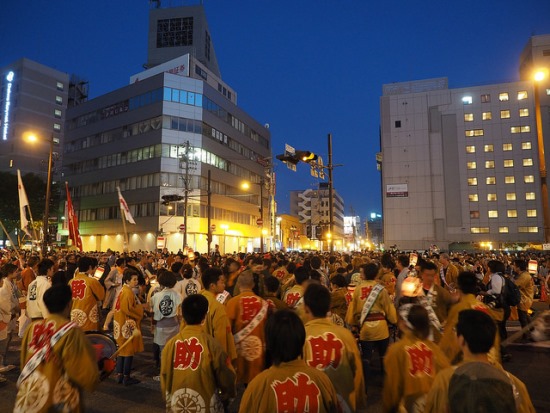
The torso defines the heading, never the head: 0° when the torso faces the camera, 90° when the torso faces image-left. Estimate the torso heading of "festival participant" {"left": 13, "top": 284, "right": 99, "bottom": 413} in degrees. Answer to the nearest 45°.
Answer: approximately 225°

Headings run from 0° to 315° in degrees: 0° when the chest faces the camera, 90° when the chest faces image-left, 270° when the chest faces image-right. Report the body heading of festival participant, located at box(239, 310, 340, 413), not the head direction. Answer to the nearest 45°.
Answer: approximately 180°

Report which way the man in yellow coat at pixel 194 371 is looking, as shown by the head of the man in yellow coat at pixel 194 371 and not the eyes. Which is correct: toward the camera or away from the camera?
away from the camera

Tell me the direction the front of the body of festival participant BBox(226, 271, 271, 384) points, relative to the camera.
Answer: away from the camera

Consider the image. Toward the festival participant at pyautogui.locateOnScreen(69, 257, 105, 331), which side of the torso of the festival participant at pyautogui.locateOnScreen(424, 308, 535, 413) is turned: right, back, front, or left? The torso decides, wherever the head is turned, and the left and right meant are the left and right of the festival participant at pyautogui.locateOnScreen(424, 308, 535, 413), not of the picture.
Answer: left

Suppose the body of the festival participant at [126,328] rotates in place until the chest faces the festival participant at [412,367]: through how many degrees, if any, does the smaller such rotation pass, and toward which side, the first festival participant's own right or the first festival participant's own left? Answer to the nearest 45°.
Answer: approximately 45° to the first festival participant's own right

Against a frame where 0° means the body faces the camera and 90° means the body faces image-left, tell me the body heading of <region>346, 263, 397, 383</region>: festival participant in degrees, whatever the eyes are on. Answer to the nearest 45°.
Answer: approximately 180°

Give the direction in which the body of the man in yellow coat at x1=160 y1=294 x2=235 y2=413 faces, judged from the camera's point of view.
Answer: away from the camera

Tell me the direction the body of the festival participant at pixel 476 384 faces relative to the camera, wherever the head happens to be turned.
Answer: away from the camera

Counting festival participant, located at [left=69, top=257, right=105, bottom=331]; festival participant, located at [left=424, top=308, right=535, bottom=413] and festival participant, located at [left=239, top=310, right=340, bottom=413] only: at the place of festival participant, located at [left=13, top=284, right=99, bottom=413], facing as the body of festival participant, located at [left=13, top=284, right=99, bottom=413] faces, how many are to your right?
2
